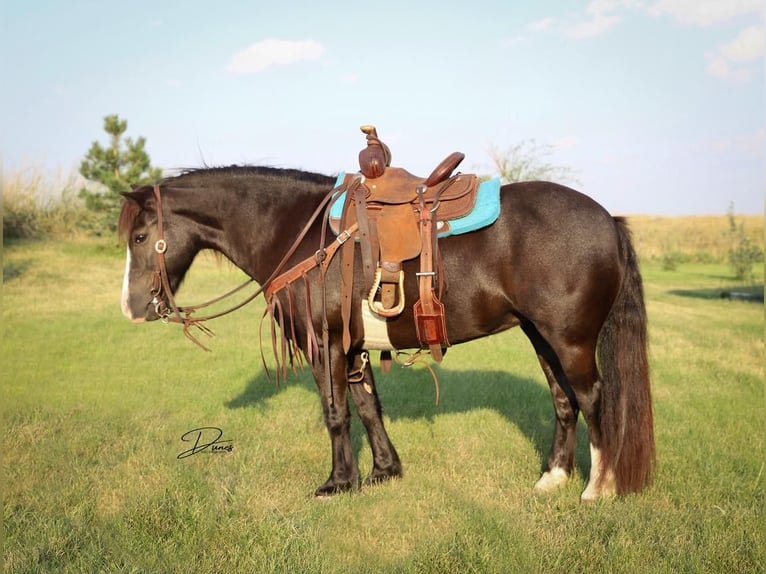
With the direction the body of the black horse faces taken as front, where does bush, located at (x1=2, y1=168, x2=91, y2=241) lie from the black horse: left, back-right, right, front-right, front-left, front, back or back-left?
front-right

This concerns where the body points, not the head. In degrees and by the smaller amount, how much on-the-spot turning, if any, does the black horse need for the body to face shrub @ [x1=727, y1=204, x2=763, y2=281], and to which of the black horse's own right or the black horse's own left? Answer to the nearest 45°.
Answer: approximately 135° to the black horse's own right

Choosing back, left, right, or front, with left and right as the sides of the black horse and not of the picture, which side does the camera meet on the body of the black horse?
left

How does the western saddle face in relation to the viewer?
to the viewer's left

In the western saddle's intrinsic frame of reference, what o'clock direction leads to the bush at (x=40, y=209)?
The bush is roughly at 2 o'clock from the western saddle.

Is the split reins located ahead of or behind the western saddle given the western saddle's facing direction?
ahead

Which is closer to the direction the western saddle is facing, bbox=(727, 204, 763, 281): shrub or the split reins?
the split reins
